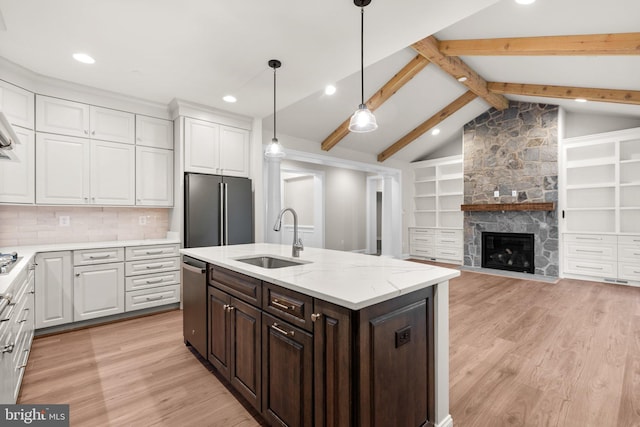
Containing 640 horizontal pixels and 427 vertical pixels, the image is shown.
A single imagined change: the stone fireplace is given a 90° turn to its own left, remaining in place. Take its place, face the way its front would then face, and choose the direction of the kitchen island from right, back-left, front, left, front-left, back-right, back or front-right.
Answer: right

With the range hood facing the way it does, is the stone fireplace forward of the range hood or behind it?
forward

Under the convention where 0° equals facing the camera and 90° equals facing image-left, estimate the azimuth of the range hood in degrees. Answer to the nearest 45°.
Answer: approximately 270°

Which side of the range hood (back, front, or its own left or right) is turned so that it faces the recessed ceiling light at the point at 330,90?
front

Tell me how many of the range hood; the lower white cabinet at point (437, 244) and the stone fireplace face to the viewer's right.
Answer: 1

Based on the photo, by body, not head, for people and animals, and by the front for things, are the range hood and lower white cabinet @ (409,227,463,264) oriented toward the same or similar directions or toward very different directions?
very different directions

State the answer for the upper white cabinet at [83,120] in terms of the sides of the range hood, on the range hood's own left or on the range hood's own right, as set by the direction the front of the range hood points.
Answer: on the range hood's own left

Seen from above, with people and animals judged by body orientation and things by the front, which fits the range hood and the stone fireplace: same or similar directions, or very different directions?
very different directions

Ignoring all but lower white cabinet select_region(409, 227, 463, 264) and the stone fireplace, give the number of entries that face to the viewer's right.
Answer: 0

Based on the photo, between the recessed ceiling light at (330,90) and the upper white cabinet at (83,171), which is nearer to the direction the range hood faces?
the recessed ceiling light

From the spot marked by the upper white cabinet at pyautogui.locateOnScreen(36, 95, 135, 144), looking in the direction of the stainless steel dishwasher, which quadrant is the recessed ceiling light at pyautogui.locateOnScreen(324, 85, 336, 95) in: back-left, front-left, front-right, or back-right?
front-left

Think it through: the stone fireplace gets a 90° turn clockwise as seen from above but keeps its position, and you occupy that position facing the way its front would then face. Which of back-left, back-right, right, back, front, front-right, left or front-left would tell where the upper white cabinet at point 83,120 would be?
front-left

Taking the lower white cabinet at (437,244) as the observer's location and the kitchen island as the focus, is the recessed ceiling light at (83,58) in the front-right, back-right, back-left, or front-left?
front-right

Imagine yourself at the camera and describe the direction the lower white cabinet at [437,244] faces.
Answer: facing the viewer and to the left of the viewer

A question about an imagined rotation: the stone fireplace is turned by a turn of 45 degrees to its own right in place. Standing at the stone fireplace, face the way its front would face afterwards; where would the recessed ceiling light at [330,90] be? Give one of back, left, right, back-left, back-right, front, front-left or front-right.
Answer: front

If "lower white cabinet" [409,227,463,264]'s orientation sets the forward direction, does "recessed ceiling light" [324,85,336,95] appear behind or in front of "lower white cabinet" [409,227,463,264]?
in front

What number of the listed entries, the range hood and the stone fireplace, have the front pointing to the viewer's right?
1

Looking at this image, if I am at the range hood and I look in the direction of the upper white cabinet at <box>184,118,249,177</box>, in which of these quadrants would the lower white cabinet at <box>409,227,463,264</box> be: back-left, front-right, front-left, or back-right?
front-right

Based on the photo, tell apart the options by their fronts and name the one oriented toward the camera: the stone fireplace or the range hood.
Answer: the stone fireplace

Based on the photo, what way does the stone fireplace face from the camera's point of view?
toward the camera
